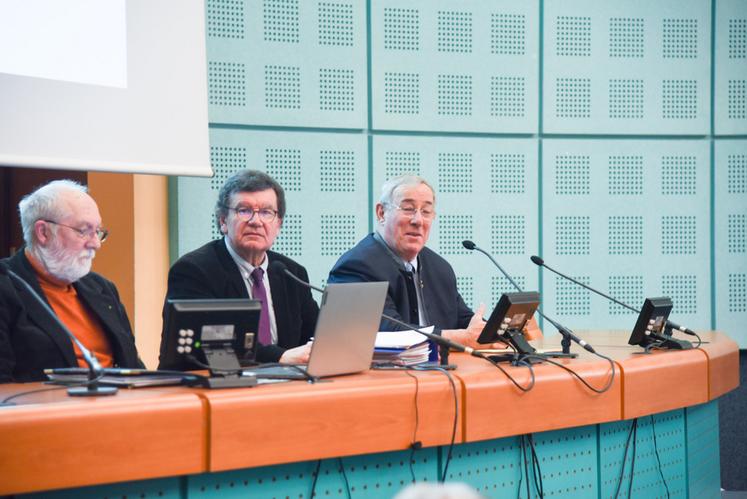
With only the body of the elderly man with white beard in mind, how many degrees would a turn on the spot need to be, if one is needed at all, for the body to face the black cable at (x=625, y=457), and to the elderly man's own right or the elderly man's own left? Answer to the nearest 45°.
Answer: approximately 45° to the elderly man's own left

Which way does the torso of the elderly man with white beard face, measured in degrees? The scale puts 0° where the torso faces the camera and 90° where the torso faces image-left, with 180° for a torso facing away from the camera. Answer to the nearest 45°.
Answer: approximately 315°

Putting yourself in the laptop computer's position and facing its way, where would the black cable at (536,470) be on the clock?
The black cable is roughly at 4 o'clock from the laptop computer.

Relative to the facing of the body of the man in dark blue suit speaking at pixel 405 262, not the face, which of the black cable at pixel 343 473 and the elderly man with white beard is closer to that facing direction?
the black cable

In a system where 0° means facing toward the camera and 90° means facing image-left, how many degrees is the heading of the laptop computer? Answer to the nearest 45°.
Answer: approximately 135°

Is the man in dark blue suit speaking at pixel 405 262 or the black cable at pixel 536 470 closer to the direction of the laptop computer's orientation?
the man in dark blue suit speaking

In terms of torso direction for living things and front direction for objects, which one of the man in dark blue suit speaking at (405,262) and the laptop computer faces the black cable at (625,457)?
the man in dark blue suit speaking

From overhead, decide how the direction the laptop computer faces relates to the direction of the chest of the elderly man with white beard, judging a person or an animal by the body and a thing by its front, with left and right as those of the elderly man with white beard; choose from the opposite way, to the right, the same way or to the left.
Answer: the opposite way

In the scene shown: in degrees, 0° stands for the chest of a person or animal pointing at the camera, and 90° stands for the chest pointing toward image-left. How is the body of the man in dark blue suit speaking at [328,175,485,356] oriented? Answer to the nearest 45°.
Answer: approximately 315°

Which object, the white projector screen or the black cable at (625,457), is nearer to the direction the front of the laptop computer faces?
the white projector screen

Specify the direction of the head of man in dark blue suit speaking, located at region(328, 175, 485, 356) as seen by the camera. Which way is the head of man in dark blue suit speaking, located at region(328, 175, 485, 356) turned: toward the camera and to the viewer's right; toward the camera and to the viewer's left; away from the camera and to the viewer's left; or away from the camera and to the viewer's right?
toward the camera and to the viewer's right

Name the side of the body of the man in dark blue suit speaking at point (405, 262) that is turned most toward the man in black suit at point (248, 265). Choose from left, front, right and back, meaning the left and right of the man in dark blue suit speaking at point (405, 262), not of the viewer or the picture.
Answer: right

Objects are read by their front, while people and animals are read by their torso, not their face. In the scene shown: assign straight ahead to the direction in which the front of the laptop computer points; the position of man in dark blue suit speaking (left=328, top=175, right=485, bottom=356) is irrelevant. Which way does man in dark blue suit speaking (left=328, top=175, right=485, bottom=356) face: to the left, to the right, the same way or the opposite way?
the opposite way
